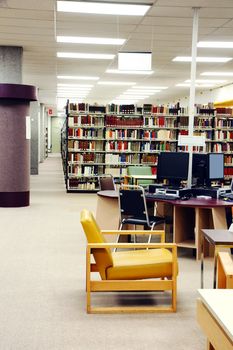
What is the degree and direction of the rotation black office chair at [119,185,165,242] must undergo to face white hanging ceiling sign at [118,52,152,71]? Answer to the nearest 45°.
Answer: approximately 45° to its left

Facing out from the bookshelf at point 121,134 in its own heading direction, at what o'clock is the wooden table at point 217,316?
The wooden table is roughly at 12 o'clock from the bookshelf.

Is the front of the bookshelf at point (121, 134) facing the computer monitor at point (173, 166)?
yes

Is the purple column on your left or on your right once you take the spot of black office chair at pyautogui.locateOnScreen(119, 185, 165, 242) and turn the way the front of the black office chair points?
on your left

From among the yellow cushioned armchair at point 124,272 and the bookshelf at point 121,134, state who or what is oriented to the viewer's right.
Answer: the yellow cushioned armchair
